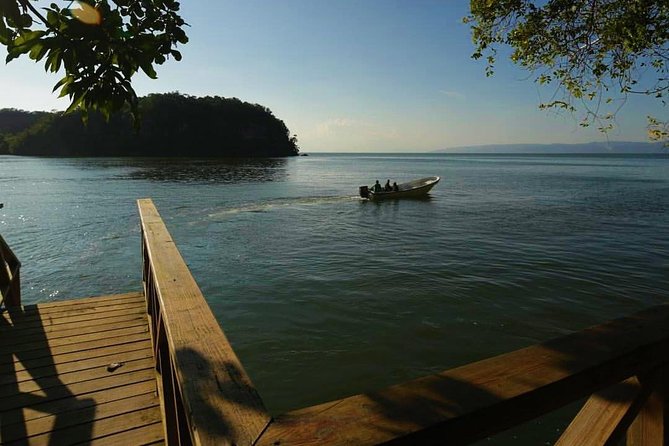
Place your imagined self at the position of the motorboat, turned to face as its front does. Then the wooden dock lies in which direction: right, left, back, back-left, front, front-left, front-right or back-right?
right

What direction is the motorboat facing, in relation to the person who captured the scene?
facing to the right of the viewer
